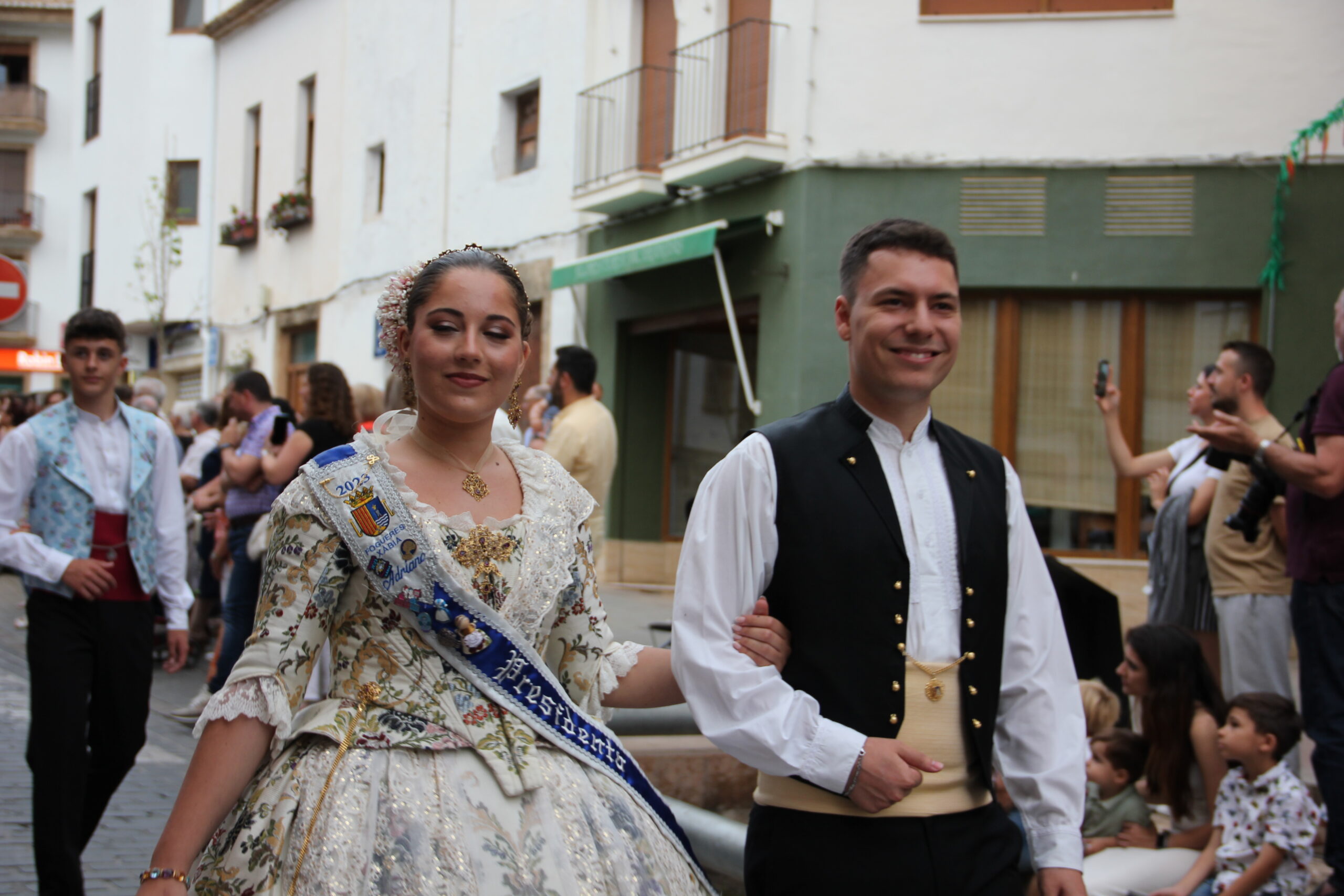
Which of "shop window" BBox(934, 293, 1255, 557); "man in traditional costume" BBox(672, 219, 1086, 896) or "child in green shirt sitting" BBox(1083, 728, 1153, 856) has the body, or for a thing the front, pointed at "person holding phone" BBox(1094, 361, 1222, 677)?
the shop window

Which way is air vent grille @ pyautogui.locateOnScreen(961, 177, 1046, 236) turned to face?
toward the camera

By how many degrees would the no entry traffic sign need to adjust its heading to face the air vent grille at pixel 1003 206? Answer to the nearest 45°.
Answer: approximately 90° to its left

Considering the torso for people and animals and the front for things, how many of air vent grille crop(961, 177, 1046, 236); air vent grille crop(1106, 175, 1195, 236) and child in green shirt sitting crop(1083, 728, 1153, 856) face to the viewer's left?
1

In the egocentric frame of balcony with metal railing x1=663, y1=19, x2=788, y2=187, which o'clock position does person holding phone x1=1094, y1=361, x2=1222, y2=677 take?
The person holding phone is roughly at 10 o'clock from the balcony with metal railing.

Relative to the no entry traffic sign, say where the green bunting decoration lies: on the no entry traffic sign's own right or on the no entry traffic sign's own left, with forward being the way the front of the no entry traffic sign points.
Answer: on the no entry traffic sign's own left

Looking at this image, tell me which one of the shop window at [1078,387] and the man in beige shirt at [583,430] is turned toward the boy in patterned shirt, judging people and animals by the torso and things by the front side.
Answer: the shop window

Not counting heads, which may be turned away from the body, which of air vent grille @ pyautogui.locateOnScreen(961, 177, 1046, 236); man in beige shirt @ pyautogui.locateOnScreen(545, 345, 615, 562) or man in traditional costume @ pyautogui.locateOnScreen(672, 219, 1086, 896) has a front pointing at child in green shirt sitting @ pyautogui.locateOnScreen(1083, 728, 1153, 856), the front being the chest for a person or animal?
the air vent grille

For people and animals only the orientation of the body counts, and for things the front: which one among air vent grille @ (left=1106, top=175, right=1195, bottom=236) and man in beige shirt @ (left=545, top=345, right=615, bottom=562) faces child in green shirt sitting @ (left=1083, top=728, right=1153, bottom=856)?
the air vent grille

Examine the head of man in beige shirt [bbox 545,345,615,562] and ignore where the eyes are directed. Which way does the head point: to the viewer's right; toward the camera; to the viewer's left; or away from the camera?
to the viewer's left

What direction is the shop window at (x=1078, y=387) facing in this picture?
toward the camera

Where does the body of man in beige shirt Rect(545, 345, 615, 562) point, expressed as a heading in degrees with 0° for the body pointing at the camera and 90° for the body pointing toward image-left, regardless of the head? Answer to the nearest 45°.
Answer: approximately 135°
